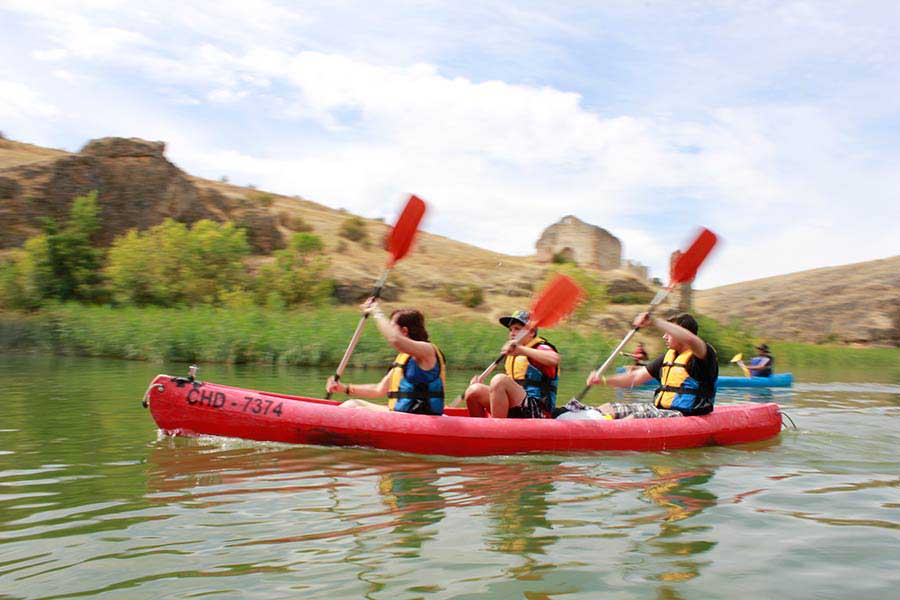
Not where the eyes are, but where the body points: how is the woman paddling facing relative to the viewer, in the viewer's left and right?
facing to the left of the viewer

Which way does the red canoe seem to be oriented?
to the viewer's left

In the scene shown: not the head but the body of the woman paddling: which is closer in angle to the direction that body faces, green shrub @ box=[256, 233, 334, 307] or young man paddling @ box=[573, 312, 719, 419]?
the green shrub

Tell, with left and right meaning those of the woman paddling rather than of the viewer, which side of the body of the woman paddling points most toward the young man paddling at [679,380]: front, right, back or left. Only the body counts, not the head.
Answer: back

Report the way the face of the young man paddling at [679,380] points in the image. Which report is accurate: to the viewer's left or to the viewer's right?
to the viewer's left

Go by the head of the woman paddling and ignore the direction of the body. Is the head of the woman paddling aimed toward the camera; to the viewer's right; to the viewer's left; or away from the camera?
to the viewer's left

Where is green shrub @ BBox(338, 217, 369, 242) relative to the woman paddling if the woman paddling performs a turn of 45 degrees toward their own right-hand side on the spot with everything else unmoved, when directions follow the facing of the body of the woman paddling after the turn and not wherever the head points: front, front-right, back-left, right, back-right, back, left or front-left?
front-right

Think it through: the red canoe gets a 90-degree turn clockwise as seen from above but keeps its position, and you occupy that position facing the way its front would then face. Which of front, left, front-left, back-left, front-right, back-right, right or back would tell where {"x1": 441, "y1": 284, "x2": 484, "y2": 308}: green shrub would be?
front

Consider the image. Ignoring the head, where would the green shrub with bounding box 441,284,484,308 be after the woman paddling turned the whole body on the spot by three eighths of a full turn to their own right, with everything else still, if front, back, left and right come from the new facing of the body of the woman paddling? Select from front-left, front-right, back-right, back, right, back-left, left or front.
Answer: front-left

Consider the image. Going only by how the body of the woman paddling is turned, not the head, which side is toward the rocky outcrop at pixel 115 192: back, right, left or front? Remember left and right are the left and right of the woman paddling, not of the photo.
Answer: right

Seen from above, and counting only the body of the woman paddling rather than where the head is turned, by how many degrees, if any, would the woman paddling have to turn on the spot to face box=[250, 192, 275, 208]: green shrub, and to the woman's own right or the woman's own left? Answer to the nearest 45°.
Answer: approximately 90° to the woman's own right
